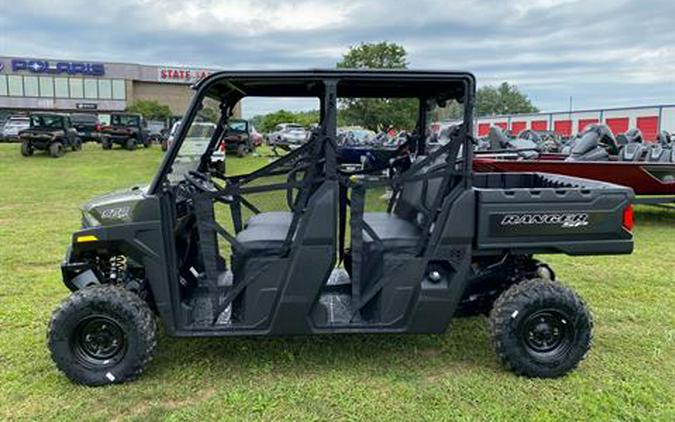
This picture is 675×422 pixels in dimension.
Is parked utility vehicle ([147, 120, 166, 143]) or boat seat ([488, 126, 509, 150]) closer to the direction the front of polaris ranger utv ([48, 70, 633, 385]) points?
the parked utility vehicle

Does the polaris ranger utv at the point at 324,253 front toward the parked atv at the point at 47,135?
no

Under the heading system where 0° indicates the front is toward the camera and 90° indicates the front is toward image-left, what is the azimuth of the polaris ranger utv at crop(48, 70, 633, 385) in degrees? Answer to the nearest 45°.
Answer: approximately 90°

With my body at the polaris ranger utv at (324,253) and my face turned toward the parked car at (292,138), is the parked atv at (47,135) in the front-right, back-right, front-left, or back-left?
front-left

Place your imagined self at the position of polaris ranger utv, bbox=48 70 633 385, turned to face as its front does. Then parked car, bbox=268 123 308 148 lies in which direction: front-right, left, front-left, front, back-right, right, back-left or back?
right

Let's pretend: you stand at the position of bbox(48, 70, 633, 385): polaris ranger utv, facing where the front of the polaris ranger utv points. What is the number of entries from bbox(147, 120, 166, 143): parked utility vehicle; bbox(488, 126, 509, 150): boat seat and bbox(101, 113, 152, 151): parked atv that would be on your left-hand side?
0

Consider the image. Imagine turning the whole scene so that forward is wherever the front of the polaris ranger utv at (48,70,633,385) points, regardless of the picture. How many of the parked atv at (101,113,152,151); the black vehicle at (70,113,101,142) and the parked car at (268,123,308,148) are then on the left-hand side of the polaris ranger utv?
0

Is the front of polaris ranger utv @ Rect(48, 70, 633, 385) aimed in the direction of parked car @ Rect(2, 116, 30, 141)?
no

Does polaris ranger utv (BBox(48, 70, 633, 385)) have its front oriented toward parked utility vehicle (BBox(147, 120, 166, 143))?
no

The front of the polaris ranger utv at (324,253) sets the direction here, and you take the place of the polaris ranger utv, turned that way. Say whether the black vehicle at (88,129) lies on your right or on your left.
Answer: on your right

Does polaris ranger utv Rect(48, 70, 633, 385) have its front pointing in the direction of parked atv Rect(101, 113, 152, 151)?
no
